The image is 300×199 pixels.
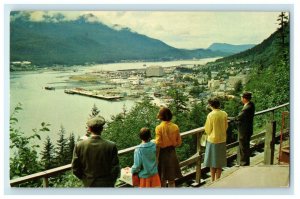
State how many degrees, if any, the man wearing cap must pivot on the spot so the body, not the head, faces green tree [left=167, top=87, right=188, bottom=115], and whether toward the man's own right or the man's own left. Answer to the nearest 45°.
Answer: approximately 45° to the man's own right

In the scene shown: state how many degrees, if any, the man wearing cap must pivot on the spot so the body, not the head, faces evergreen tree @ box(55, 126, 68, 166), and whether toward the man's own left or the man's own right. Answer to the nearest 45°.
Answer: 0° — they already face it

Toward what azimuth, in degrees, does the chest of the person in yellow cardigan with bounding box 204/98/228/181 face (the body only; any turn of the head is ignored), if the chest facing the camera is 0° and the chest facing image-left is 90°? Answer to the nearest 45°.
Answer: approximately 135°

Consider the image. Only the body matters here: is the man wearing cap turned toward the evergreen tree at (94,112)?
yes

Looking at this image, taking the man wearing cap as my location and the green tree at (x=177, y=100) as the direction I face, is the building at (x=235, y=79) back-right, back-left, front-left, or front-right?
front-right

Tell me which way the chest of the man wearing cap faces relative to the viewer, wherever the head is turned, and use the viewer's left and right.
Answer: facing away from the viewer

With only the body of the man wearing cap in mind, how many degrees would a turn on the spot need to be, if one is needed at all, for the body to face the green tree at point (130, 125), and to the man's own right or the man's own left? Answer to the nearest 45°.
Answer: approximately 45° to the man's own right

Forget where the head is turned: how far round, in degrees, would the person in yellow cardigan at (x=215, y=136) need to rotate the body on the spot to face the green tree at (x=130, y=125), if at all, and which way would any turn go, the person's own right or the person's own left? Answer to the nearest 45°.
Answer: approximately 45° to the person's own left

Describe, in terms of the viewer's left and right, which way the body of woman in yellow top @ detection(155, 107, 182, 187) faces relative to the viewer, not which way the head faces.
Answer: facing away from the viewer

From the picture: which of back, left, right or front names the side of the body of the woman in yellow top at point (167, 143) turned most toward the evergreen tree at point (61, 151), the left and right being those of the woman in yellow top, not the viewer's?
left

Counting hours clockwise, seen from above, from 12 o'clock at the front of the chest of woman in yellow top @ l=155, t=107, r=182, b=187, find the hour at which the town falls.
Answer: The town is roughly at 12 o'clock from the woman in yellow top.

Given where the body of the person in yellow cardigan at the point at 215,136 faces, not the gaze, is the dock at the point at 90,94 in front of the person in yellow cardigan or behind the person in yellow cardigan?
in front

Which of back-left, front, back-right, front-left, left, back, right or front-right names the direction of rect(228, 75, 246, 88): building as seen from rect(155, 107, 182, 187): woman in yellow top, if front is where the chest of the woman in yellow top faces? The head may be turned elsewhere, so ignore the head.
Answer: front-right
